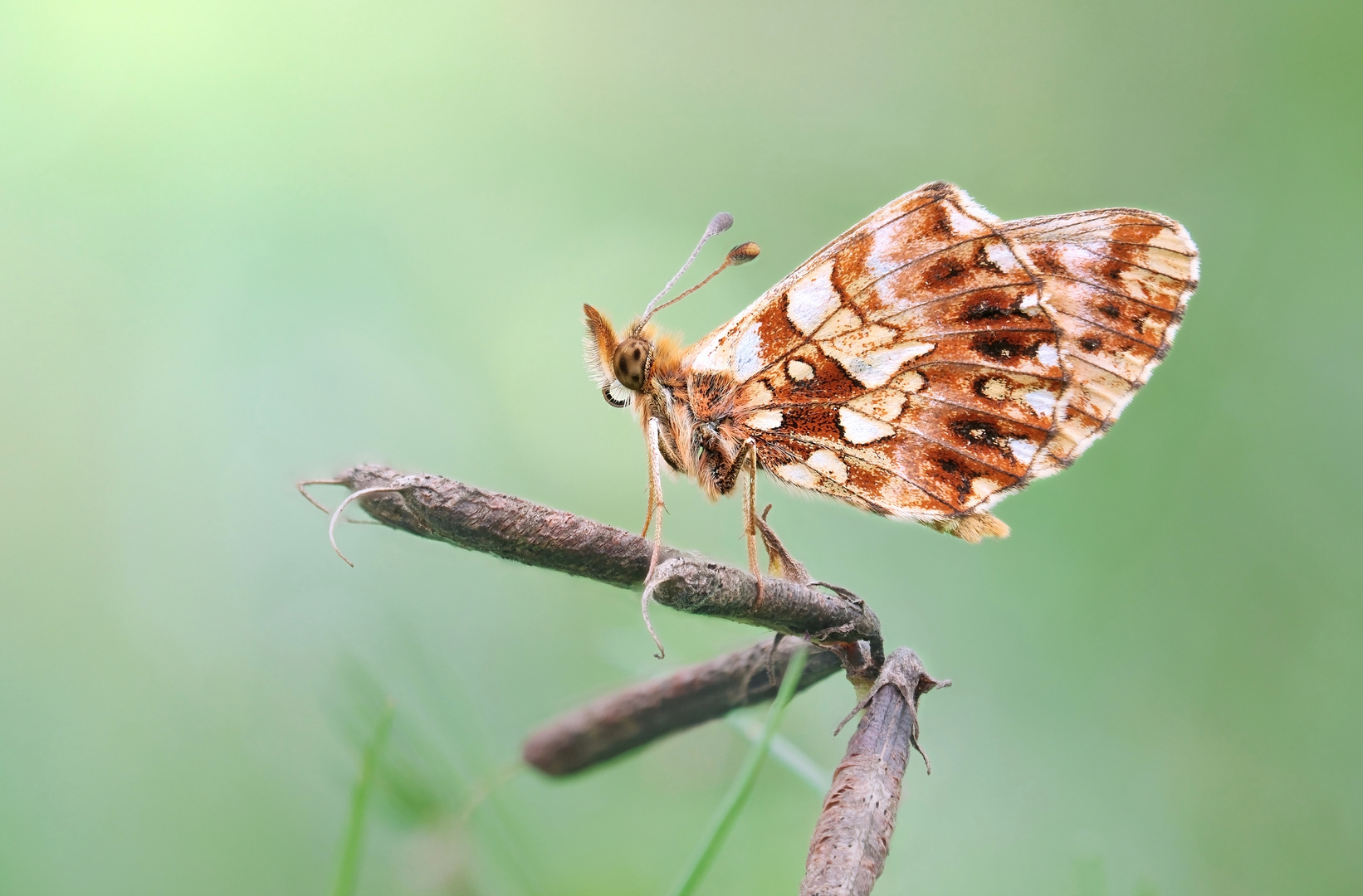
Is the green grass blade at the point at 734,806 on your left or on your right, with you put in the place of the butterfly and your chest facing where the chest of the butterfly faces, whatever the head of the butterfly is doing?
on your left

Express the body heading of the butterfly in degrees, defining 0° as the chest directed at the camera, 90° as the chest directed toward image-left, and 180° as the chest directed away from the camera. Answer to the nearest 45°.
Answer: approximately 90°

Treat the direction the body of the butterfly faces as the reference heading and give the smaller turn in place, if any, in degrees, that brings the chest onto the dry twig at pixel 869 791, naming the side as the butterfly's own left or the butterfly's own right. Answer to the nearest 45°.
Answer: approximately 90° to the butterfly's own left
